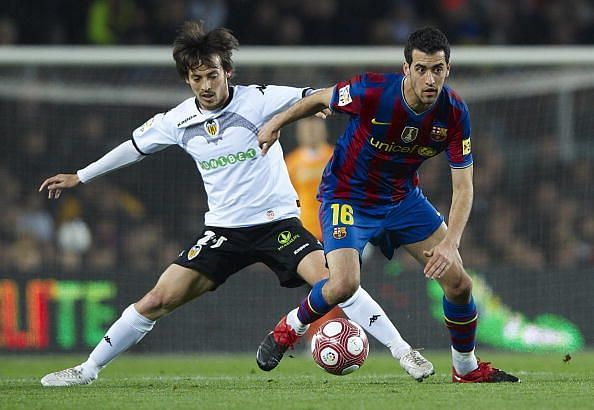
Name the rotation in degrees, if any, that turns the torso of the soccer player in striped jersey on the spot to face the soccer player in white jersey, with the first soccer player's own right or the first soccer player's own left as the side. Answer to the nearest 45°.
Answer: approximately 135° to the first soccer player's own right

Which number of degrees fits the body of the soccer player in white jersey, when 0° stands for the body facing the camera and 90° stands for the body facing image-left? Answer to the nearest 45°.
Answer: approximately 0°

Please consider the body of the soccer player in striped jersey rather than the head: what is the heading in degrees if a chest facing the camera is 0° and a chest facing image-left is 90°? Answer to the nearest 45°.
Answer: approximately 315°
